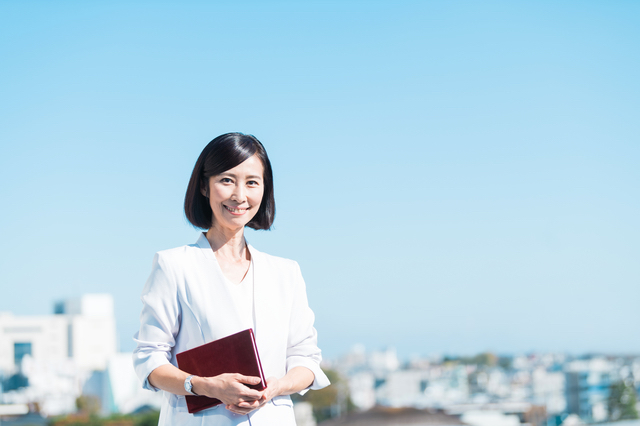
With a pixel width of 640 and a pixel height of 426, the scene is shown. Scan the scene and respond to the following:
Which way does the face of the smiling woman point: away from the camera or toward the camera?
toward the camera

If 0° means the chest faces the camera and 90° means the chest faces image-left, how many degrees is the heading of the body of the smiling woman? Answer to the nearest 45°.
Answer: approximately 0°

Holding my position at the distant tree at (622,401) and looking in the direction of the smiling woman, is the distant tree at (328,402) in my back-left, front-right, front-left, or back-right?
front-right

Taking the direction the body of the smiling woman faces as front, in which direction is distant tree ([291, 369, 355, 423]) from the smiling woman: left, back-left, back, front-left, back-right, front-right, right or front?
back

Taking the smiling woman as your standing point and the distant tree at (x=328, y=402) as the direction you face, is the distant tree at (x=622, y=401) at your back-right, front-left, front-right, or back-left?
front-right

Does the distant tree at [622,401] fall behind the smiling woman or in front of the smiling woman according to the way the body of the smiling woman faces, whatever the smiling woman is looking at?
behind
